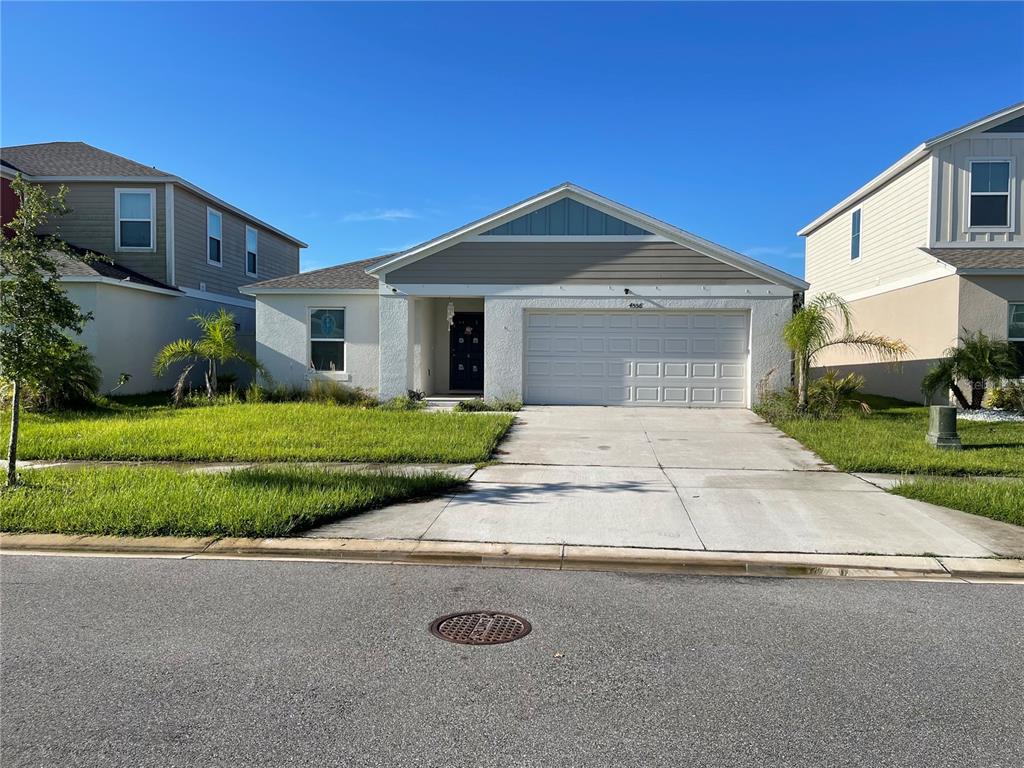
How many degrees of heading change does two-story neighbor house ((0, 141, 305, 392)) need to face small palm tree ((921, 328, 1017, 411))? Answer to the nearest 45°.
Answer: approximately 90° to its left

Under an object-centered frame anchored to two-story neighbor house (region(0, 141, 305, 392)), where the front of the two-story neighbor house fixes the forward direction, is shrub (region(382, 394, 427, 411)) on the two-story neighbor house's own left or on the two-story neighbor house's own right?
on the two-story neighbor house's own left

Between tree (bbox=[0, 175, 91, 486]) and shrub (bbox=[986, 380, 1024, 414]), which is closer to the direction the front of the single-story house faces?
the tree

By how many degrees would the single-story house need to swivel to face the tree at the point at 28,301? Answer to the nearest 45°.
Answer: approximately 45° to its right

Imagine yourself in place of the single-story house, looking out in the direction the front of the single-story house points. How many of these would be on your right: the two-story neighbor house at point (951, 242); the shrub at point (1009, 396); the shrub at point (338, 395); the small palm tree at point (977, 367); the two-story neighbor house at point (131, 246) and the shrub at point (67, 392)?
3

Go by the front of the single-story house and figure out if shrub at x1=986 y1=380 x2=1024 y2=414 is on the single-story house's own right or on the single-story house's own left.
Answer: on the single-story house's own left

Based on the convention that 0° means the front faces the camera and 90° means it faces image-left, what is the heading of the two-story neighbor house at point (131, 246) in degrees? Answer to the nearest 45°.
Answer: approximately 45°

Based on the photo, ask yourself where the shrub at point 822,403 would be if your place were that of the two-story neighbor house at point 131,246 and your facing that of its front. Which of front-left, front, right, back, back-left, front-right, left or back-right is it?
left

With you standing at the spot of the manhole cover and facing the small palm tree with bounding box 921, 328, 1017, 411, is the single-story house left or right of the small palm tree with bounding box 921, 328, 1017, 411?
left

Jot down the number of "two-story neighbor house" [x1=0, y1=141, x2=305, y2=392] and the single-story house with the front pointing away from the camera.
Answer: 0

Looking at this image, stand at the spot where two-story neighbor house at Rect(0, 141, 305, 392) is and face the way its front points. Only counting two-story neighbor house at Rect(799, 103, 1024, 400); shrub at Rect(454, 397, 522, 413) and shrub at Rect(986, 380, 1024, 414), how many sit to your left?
3

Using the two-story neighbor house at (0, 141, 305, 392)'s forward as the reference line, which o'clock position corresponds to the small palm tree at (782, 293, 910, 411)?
The small palm tree is roughly at 9 o'clock from the two-story neighbor house.

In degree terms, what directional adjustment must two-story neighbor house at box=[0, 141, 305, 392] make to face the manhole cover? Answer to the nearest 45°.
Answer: approximately 45° to its left

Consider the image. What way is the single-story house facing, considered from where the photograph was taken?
facing the viewer
